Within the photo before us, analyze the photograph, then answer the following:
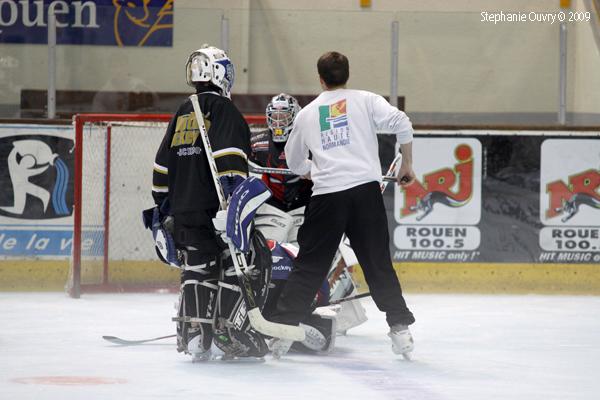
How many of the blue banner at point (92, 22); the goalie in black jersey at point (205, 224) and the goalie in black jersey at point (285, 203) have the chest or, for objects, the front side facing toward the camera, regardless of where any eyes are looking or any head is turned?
2

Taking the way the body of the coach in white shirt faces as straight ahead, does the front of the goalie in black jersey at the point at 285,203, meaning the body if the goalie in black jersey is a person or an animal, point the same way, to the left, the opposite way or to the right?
the opposite way

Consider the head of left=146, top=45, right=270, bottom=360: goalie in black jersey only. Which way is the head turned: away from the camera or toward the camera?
away from the camera

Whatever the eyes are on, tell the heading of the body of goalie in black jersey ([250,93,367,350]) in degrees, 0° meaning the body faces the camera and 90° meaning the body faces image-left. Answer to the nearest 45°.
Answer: approximately 0°

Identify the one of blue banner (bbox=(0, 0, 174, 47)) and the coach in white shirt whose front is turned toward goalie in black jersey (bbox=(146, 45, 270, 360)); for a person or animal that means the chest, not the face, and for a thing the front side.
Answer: the blue banner

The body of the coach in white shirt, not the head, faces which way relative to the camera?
away from the camera
